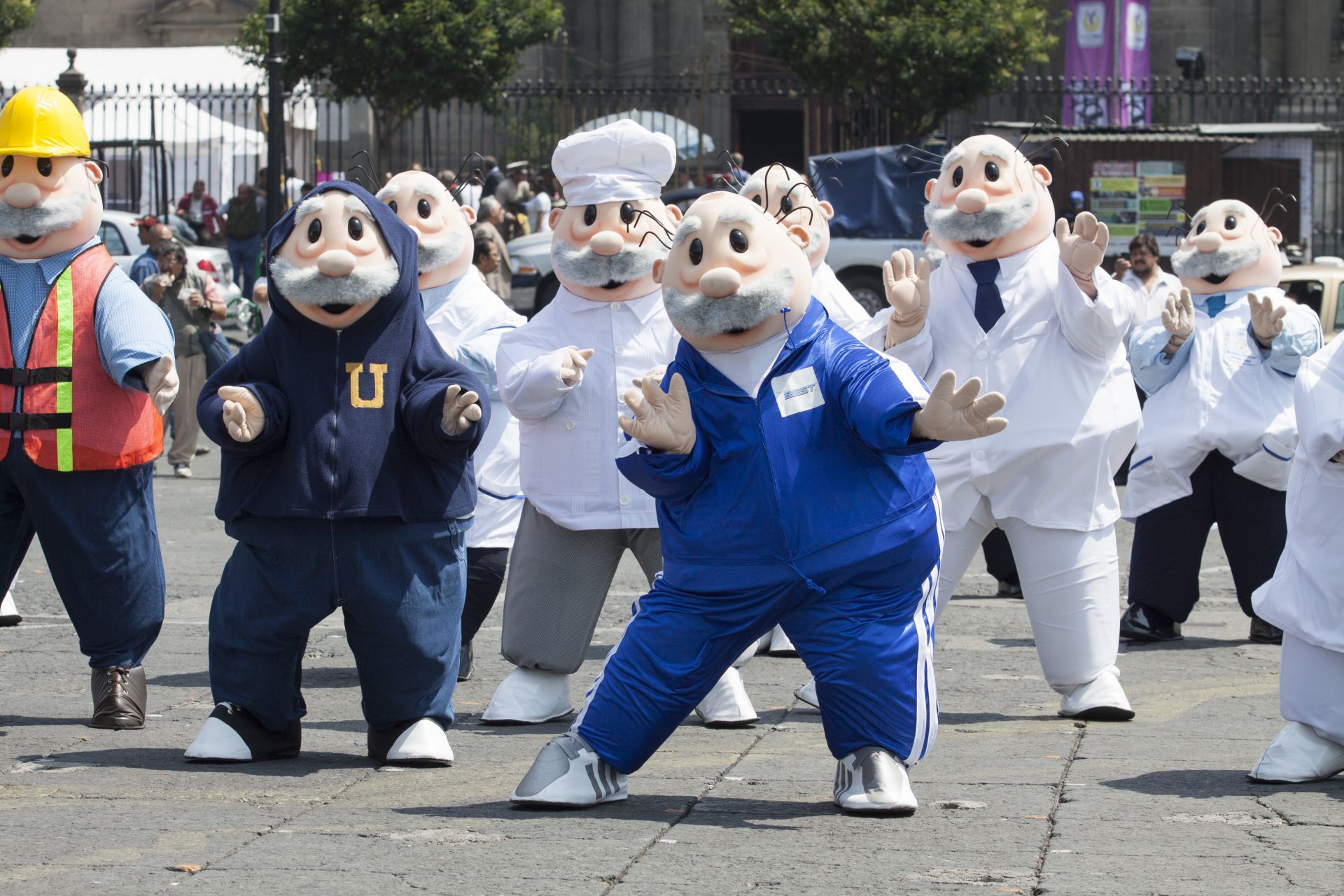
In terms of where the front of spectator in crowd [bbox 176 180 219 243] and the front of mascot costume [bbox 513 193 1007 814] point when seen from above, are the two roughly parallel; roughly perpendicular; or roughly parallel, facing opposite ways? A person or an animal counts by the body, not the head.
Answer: roughly parallel

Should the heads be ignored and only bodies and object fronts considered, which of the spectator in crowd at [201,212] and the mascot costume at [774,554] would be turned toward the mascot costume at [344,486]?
the spectator in crowd

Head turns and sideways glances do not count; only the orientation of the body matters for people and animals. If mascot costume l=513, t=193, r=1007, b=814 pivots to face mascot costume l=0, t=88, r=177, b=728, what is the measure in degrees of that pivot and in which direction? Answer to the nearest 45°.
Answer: approximately 135° to its right

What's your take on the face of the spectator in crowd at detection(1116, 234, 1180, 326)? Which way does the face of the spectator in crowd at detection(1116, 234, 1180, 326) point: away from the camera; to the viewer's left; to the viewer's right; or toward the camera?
toward the camera

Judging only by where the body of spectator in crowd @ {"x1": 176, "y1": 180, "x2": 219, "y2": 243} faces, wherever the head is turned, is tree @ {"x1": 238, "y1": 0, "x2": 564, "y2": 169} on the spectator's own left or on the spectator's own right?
on the spectator's own left

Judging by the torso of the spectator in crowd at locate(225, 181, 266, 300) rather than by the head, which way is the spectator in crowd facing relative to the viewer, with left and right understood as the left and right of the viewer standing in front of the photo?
facing the viewer

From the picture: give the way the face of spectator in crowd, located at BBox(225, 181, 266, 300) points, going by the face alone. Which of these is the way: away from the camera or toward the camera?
toward the camera

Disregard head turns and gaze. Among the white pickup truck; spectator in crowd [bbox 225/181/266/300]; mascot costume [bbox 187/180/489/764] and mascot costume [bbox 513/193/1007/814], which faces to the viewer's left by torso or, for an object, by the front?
the white pickup truck

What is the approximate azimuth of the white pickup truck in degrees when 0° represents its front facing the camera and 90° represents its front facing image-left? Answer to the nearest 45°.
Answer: approximately 90°

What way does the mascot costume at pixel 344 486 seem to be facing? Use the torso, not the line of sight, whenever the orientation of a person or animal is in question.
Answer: toward the camera

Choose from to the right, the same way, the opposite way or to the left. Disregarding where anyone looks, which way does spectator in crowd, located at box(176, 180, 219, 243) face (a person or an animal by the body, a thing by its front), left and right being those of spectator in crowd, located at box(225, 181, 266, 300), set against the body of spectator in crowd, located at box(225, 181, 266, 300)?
the same way
